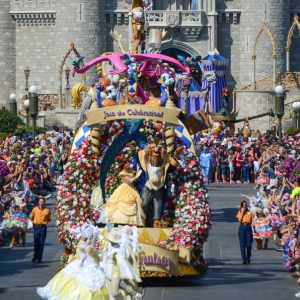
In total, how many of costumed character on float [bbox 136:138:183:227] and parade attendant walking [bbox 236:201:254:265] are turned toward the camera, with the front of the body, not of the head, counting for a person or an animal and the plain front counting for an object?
2

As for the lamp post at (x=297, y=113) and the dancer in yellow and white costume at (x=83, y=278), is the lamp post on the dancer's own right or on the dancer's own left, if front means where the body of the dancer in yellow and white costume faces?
on the dancer's own left

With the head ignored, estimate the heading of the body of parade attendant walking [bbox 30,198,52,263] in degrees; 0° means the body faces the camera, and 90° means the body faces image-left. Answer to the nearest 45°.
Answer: approximately 0°

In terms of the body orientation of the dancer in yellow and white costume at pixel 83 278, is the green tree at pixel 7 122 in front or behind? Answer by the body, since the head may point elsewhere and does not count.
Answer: behind

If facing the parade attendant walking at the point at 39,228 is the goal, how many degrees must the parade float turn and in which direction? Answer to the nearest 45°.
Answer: approximately 45° to its right
